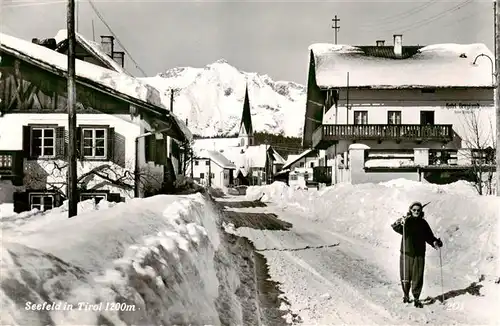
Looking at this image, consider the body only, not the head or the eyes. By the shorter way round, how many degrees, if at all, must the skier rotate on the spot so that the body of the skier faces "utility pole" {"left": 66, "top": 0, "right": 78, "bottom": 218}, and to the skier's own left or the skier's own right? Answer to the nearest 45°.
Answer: approximately 90° to the skier's own right

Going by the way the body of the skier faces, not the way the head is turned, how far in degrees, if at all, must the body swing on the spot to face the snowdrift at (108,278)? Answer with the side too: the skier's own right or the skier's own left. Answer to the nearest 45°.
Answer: approximately 45° to the skier's own right

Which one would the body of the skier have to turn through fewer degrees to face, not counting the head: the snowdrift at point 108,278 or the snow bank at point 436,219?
the snowdrift

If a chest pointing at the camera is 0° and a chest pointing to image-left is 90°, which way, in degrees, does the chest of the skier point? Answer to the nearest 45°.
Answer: approximately 0°

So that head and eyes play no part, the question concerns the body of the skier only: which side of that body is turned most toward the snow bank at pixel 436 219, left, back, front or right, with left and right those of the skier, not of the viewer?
back
